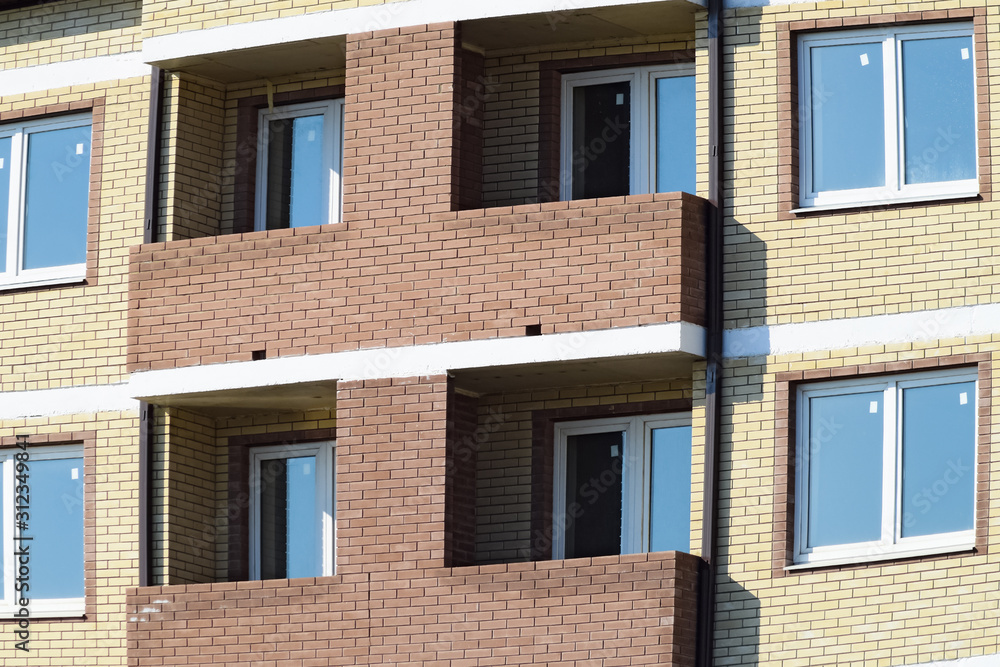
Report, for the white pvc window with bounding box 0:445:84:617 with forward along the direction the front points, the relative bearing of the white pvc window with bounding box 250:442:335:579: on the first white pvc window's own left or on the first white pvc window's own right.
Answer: on the first white pvc window's own left

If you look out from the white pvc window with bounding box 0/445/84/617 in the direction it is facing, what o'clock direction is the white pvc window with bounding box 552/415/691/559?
the white pvc window with bounding box 552/415/691/559 is roughly at 10 o'clock from the white pvc window with bounding box 0/445/84/617.

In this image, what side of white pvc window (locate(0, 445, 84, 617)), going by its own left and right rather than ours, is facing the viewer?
front

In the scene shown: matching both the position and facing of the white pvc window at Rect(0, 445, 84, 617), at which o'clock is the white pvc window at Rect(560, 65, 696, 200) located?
the white pvc window at Rect(560, 65, 696, 200) is roughly at 10 o'clock from the white pvc window at Rect(0, 445, 84, 617).
